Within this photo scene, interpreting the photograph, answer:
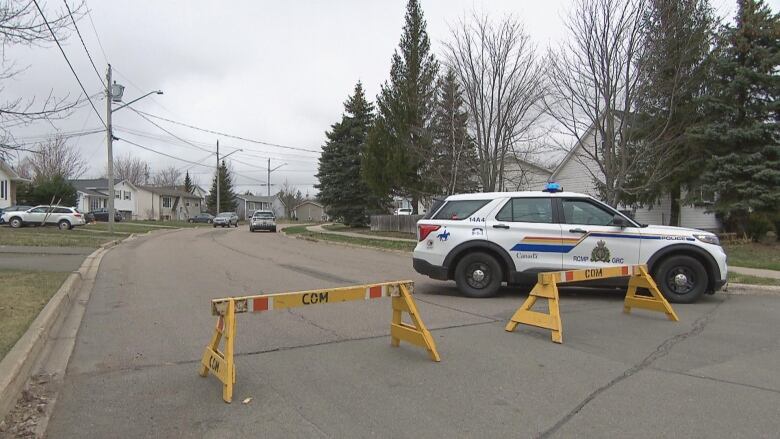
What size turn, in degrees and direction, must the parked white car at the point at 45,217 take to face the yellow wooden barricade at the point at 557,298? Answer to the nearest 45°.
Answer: approximately 90° to its left

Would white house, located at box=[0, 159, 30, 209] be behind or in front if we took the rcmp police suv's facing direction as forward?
behind

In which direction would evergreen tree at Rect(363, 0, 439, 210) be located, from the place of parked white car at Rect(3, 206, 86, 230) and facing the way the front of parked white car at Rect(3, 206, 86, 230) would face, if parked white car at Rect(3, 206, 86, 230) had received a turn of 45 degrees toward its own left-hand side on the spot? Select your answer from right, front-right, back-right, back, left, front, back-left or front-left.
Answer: left

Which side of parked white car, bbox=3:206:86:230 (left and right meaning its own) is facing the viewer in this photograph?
left

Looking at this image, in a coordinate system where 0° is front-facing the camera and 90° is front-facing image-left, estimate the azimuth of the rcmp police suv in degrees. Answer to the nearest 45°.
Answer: approximately 270°

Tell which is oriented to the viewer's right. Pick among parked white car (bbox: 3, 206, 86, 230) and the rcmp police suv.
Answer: the rcmp police suv
